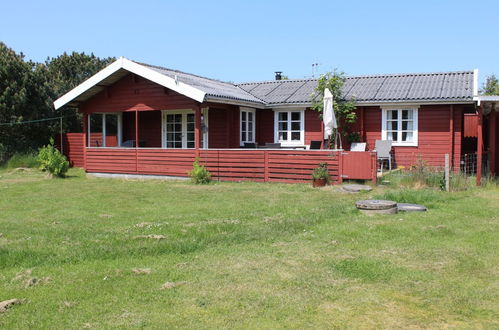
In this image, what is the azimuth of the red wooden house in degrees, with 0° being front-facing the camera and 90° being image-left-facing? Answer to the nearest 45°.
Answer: approximately 0°

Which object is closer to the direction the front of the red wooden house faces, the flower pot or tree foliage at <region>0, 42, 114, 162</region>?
the flower pot

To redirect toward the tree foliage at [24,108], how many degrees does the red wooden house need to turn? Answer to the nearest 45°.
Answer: approximately 135° to its right

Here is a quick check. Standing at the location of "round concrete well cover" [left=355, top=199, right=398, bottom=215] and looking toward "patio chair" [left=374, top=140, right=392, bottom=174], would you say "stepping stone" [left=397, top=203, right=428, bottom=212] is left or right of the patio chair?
right

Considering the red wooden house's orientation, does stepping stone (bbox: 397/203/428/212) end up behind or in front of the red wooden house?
in front

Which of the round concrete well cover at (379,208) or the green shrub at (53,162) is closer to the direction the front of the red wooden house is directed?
the round concrete well cover

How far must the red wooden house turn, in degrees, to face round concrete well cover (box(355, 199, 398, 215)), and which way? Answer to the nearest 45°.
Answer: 0° — it already faces it

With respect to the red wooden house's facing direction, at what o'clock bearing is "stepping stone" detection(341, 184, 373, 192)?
The stepping stone is roughly at 11 o'clock from the red wooden house.

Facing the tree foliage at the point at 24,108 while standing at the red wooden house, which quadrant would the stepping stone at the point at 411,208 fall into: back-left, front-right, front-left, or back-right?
back-left

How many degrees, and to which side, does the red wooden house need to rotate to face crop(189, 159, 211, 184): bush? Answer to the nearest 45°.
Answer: approximately 45° to its right

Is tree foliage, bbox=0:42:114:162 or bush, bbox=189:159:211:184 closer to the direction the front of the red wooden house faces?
the bush

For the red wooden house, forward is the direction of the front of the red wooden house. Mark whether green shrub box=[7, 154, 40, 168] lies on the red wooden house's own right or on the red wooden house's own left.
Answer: on the red wooden house's own right

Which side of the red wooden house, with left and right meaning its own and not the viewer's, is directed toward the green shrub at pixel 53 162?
right
